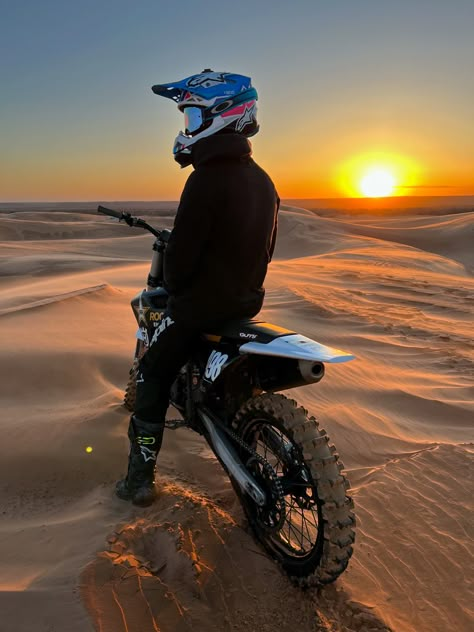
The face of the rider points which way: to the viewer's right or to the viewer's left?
to the viewer's left

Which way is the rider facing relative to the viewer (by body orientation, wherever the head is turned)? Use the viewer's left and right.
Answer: facing away from the viewer and to the left of the viewer

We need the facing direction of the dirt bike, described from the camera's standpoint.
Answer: facing away from the viewer and to the left of the viewer
